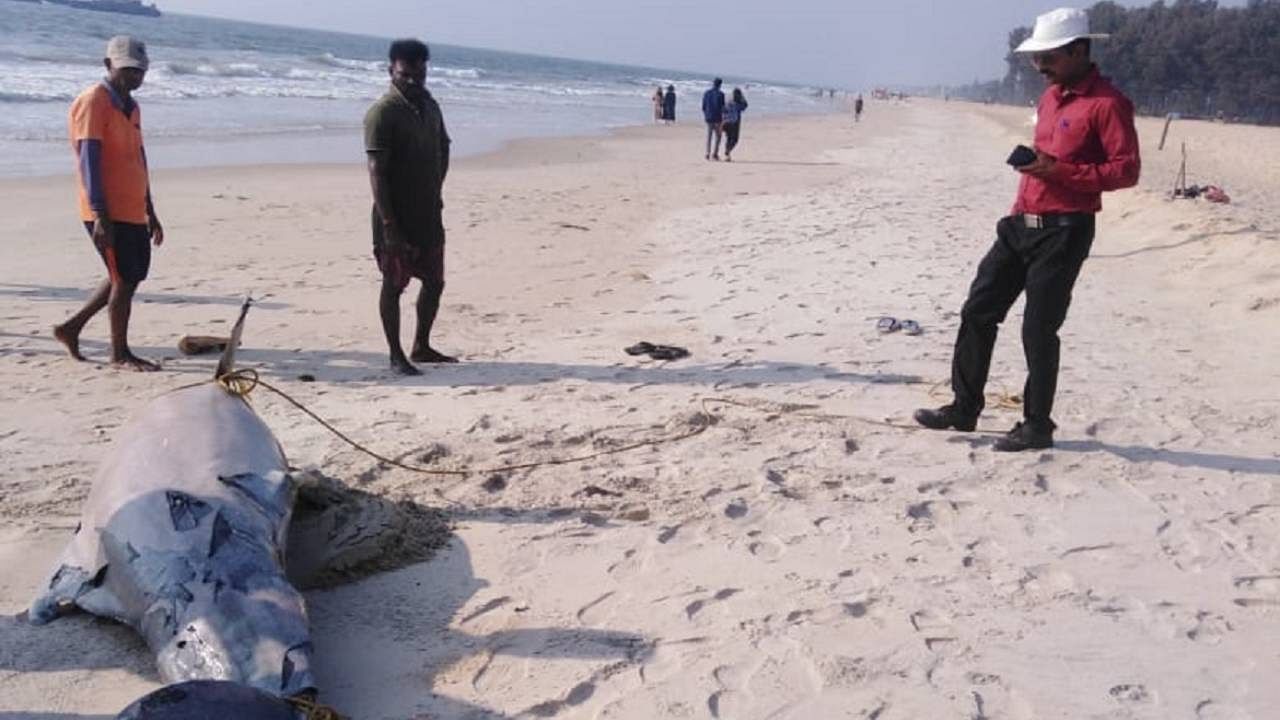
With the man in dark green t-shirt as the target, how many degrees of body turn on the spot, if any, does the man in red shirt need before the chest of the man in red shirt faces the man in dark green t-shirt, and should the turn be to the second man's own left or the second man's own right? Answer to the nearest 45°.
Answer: approximately 45° to the second man's own right

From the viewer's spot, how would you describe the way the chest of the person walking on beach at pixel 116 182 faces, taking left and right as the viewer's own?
facing the viewer and to the right of the viewer

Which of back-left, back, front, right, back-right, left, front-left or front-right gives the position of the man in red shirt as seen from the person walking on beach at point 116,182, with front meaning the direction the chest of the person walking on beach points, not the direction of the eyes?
front

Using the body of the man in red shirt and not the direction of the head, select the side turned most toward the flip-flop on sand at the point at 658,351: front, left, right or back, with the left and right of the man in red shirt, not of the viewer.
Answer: right

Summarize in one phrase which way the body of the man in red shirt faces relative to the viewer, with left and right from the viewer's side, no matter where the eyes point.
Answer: facing the viewer and to the left of the viewer

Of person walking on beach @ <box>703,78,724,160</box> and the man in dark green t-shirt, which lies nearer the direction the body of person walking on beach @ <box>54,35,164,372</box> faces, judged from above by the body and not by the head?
the man in dark green t-shirt
